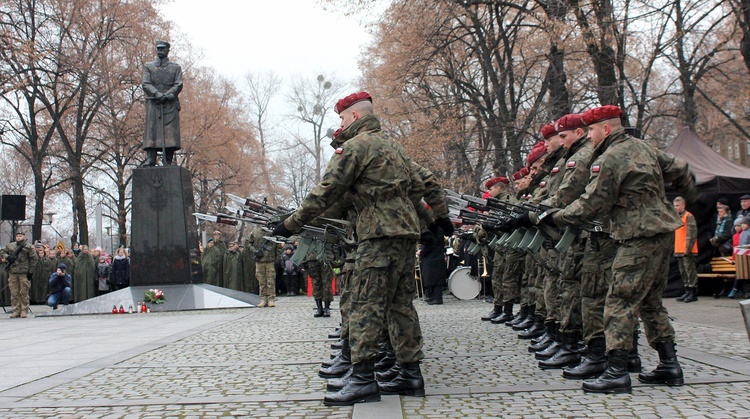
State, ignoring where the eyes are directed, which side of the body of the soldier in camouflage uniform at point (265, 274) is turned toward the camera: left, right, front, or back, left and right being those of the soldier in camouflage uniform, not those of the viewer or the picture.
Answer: front

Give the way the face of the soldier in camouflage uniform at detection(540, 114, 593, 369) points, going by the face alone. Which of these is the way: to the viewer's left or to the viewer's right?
to the viewer's left

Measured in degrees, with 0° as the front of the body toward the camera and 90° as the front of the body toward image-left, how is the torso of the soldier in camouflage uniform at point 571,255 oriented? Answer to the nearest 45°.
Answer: approximately 90°

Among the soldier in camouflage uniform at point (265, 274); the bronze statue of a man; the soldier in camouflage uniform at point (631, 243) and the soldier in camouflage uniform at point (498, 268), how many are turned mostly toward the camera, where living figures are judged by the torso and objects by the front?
2

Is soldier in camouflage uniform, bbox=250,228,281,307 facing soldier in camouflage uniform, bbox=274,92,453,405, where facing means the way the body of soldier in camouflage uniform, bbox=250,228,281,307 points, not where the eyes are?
yes

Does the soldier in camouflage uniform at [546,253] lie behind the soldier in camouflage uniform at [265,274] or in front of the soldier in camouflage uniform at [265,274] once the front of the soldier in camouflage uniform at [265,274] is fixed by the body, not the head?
in front

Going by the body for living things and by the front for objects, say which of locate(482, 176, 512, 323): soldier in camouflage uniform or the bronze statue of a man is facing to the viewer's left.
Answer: the soldier in camouflage uniform

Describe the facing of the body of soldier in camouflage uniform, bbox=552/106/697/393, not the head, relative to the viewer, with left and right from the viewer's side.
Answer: facing to the left of the viewer

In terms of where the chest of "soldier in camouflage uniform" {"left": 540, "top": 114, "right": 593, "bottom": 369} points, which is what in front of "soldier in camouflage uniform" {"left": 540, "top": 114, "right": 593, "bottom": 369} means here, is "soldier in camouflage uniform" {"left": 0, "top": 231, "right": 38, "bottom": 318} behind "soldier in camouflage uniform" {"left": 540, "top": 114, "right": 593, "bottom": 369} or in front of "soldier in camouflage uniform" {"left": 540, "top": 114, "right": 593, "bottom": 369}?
in front

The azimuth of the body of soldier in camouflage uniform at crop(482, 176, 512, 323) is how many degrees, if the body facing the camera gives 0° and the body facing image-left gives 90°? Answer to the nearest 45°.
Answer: approximately 90°

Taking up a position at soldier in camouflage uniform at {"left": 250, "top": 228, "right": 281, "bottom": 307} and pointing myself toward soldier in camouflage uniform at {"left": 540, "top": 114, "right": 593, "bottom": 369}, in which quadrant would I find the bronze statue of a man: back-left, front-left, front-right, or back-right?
back-right

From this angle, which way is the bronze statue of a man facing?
toward the camera
